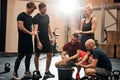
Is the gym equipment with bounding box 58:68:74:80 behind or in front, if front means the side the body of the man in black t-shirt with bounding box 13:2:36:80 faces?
in front

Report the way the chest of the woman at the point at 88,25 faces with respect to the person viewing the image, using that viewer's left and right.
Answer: facing the viewer and to the left of the viewer

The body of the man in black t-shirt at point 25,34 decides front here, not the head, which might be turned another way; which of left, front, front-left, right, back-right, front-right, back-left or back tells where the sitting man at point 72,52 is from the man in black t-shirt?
front-left

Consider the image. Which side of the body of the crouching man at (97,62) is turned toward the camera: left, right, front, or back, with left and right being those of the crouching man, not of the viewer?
left

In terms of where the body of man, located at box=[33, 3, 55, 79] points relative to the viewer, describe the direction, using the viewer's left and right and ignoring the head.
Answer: facing the viewer and to the right of the viewer

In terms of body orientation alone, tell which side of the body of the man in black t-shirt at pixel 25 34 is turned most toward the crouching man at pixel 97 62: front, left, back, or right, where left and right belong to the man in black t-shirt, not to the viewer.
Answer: front

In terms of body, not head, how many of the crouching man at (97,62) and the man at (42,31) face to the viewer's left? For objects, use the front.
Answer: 1

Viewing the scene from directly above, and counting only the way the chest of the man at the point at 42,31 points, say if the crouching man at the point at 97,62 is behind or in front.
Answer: in front

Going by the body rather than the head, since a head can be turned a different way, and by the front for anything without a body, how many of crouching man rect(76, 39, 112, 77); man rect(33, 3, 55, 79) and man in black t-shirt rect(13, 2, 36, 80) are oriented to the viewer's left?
1

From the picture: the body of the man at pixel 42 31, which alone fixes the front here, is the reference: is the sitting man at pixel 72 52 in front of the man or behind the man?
in front
